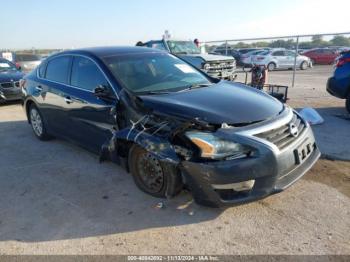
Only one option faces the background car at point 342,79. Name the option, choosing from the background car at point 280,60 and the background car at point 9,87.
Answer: the background car at point 9,87

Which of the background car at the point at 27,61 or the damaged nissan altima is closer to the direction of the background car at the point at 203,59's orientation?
the damaged nissan altima

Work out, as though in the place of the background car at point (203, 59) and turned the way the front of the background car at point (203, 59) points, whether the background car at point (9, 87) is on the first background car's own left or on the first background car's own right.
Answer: on the first background car's own right

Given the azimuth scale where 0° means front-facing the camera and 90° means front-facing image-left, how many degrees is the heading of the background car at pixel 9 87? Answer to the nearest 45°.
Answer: approximately 315°

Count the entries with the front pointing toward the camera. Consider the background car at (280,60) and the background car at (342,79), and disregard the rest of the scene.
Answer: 0

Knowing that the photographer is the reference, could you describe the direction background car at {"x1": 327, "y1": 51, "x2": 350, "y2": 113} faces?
facing away from the viewer and to the right of the viewer

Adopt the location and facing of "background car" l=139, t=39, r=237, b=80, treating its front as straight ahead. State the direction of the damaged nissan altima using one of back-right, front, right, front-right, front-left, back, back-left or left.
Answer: front-right

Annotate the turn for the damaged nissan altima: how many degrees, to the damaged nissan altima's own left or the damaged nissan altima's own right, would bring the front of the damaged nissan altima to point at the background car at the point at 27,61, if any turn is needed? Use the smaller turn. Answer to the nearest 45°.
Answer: approximately 180°

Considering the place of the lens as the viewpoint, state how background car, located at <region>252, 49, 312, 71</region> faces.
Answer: facing away from the viewer and to the right of the viewer

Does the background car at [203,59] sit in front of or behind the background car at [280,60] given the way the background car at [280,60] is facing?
behind
